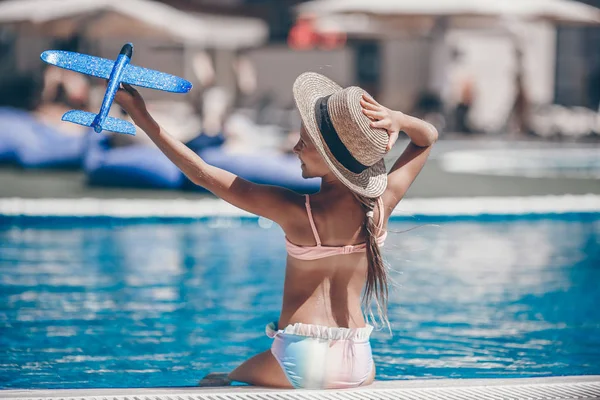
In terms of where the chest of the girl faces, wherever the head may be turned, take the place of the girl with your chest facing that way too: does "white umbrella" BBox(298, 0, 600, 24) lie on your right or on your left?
on your right

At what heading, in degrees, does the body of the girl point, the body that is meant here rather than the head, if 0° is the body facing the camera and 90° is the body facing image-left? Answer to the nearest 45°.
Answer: approximately 135°

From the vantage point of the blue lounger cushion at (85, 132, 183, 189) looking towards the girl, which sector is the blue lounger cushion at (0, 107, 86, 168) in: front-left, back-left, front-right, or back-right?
back-right
